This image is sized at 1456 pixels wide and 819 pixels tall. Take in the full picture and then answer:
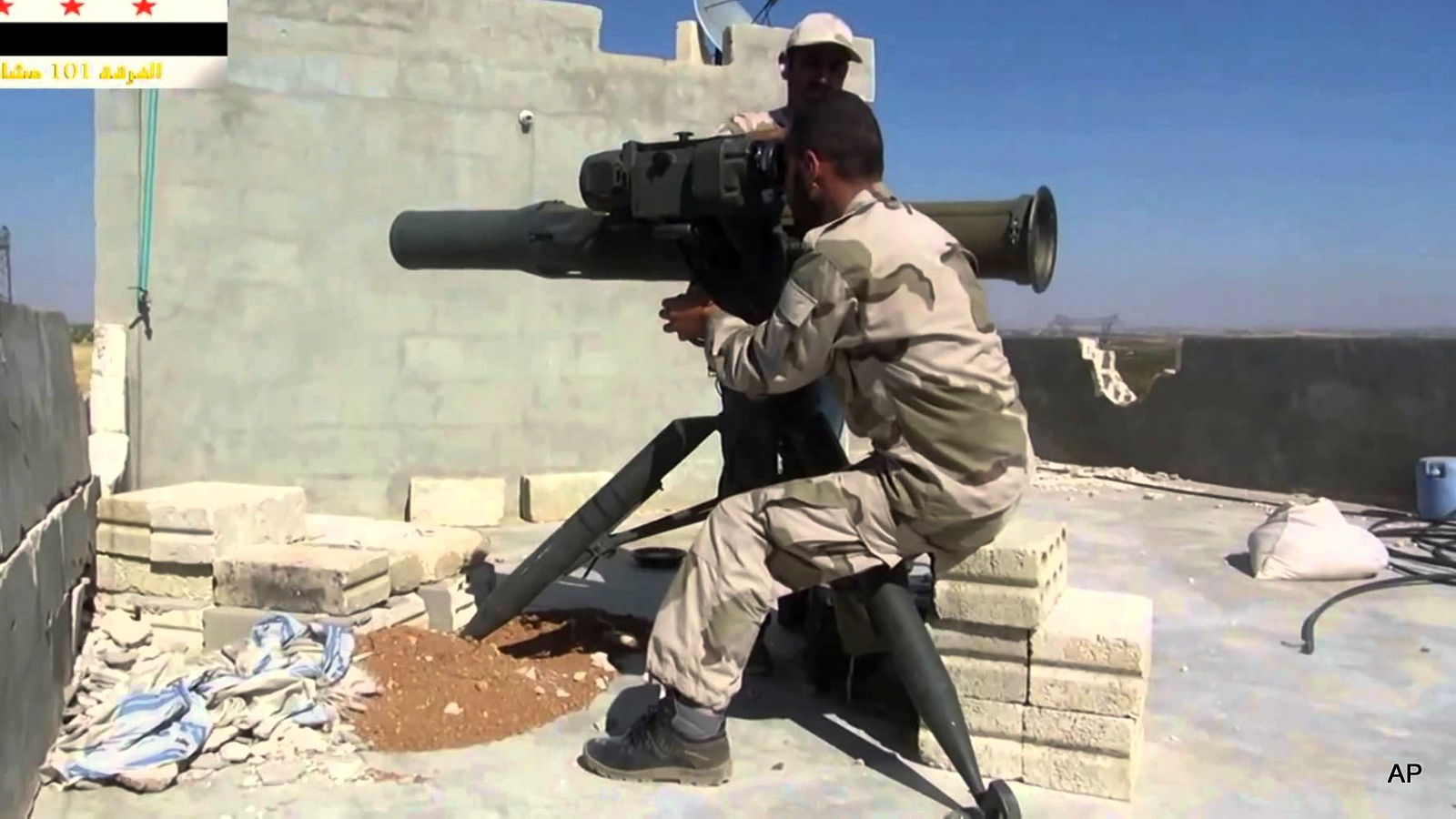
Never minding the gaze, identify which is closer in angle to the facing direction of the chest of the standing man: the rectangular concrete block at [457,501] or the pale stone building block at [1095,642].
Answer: the pale stone building block

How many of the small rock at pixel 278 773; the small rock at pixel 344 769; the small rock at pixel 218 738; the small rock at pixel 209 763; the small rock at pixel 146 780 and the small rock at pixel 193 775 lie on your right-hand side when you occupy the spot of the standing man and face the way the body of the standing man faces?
6

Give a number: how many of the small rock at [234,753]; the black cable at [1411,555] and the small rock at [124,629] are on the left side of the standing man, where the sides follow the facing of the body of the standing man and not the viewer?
1

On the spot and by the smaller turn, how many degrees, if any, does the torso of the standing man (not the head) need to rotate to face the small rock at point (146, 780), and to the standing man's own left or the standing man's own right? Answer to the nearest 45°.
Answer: approximately 90° to the standing man's own right

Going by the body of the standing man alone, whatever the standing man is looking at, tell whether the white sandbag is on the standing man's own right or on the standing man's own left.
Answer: on the standing man's own left

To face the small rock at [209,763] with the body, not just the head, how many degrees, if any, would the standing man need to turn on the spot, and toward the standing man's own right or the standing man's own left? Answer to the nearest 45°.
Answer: approximately 90° to the standing man's own right

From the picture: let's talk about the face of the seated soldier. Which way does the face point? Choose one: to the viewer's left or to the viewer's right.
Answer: to the viewer's left

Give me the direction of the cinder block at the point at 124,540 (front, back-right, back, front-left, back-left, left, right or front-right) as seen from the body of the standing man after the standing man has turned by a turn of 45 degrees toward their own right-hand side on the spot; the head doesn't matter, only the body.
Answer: right

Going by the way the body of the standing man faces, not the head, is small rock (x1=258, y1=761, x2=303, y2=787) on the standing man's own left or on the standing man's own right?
on the standing man's own right

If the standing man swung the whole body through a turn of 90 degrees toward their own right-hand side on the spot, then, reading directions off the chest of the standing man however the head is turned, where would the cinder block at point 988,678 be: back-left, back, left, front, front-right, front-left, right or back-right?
left

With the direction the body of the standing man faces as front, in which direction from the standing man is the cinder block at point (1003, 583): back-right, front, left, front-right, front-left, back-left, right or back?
front

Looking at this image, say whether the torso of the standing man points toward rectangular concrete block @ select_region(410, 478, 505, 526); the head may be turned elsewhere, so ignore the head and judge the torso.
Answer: no

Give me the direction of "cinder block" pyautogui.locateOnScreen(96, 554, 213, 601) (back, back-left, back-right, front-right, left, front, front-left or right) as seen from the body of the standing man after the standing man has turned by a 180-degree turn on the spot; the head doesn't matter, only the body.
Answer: front-left

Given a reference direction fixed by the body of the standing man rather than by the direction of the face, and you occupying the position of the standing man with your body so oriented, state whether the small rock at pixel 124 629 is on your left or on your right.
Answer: on your right

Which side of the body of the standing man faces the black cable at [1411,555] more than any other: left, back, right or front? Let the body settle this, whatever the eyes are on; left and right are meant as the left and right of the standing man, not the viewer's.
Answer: left

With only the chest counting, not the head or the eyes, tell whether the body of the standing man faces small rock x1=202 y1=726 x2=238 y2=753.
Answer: no

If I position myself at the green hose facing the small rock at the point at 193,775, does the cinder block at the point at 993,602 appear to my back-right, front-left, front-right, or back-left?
front-left

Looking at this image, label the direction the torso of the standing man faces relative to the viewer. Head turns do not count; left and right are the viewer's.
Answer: facing the viewer and to the right of the viewer

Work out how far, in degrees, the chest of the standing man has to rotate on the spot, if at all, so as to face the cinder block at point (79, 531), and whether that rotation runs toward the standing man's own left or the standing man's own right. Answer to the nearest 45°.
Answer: approximately 135° to the standing man's own right

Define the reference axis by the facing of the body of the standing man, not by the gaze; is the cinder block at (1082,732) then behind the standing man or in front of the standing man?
in front

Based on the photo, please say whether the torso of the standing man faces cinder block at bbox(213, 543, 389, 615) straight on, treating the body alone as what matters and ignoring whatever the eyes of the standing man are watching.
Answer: no
